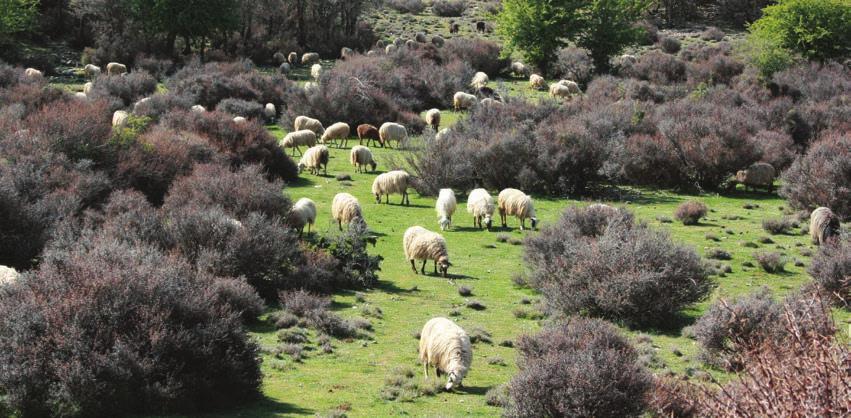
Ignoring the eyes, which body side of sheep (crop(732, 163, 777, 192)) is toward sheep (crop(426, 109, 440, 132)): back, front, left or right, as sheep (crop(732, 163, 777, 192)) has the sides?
front

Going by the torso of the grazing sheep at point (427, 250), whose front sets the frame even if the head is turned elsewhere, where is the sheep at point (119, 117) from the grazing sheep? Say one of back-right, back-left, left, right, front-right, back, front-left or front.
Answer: back

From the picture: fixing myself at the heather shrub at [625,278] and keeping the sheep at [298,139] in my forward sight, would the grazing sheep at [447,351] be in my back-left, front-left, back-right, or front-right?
back-left

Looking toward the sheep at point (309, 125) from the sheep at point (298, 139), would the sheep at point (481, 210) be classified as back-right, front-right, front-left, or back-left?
back-right

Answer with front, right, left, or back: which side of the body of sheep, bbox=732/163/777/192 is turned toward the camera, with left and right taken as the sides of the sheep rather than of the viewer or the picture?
left

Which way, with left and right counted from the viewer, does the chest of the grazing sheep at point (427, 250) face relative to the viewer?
facing the viewer and to the right of the viewer

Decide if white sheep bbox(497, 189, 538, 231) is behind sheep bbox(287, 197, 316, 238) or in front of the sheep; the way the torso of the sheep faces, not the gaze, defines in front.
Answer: behind

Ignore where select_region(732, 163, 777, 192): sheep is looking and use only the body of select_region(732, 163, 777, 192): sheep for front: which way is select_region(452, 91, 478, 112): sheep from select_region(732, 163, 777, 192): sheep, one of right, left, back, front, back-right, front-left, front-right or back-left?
front-right

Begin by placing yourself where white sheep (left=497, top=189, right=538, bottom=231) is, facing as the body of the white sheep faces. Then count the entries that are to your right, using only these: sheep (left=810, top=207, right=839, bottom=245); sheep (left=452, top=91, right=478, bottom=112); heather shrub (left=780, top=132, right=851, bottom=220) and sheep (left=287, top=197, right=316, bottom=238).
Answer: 1

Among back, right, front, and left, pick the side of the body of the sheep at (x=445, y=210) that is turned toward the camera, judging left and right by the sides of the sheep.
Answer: front

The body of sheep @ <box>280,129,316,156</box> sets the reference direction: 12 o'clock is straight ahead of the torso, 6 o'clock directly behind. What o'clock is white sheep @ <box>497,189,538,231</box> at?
The white sheep is roughly at 8 o'clock from the sheep.

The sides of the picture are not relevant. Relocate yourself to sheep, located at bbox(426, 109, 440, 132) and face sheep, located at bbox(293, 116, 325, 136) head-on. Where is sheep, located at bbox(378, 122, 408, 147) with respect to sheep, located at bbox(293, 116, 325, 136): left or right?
left

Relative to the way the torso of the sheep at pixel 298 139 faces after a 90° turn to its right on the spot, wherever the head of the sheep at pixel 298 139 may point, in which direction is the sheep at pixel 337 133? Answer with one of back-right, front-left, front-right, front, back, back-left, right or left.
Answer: front-right

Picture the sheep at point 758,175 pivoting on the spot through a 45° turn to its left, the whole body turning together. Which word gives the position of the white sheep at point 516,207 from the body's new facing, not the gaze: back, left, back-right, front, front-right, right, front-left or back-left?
front
